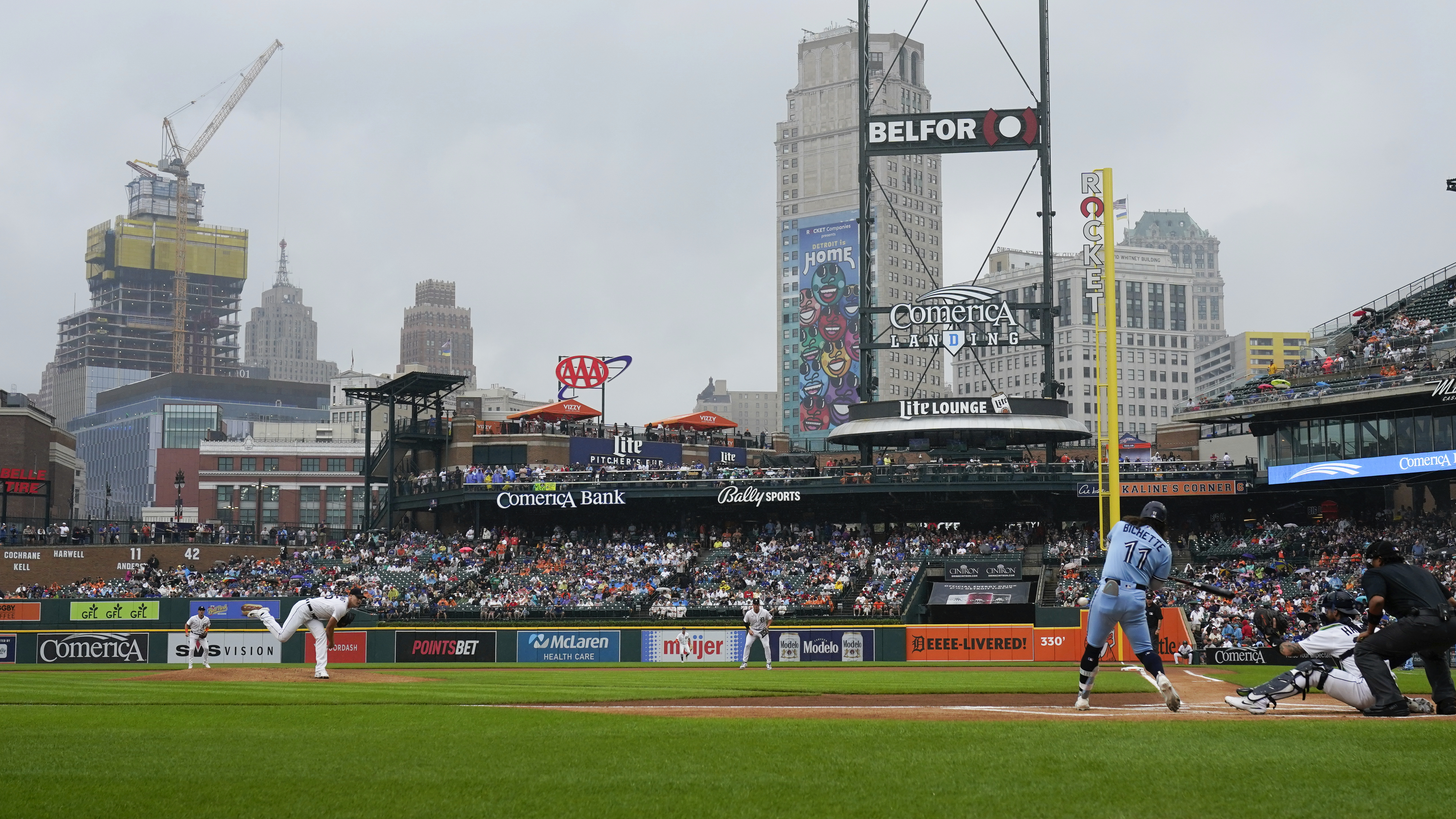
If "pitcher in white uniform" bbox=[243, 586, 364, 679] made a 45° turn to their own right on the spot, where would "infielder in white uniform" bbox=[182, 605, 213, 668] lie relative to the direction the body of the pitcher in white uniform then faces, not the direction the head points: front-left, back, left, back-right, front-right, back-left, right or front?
back-left

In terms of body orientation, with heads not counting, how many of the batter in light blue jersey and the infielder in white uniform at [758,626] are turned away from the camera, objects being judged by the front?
1

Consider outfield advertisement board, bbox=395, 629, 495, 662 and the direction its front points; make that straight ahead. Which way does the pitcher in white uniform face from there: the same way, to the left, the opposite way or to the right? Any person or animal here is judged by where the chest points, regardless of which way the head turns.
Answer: to the left

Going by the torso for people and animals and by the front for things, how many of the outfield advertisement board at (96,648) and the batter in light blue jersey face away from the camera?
1

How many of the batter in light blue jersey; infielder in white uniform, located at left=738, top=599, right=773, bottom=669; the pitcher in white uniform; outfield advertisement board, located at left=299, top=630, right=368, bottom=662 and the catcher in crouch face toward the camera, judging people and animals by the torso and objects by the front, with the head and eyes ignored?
2

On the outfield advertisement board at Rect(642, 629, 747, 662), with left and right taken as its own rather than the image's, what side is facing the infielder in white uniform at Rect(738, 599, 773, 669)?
front

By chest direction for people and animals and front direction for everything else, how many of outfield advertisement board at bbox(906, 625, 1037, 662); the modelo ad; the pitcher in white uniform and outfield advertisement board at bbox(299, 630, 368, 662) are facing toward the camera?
3

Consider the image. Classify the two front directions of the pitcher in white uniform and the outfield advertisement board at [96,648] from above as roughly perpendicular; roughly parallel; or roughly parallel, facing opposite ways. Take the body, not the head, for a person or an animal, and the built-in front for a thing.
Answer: roughly perpendicular

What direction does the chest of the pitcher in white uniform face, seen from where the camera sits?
to the viewer's right

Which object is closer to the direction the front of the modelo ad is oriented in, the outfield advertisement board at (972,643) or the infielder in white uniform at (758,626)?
the infielder in white uniform

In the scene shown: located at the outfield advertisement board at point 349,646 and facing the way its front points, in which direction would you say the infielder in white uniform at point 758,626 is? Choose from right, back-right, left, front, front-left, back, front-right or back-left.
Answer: front-left

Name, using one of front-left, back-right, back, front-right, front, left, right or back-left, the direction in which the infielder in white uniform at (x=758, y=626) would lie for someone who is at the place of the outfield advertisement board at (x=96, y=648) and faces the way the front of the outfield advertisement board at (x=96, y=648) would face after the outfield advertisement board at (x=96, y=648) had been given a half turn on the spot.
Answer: back-right

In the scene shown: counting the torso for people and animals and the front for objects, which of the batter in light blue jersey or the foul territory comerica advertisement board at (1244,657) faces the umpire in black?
the foul territory comerica advertisement board

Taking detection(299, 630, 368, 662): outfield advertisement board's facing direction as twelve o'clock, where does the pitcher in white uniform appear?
The pitcher in white uniform is roughly at 12 o'clock from the outfield advertisement board.

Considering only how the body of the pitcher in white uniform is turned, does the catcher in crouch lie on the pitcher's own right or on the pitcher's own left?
on the pitcher's own right

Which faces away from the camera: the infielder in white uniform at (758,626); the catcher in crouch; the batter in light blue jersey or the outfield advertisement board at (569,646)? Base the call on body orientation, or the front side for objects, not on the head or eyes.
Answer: the batter in light blue jersey

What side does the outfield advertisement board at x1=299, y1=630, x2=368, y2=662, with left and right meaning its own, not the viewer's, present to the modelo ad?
left

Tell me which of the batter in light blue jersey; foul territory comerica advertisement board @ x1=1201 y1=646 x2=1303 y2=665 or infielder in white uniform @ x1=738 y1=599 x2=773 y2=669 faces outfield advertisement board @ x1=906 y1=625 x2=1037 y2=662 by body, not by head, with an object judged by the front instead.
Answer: the batter in light blue jersey
